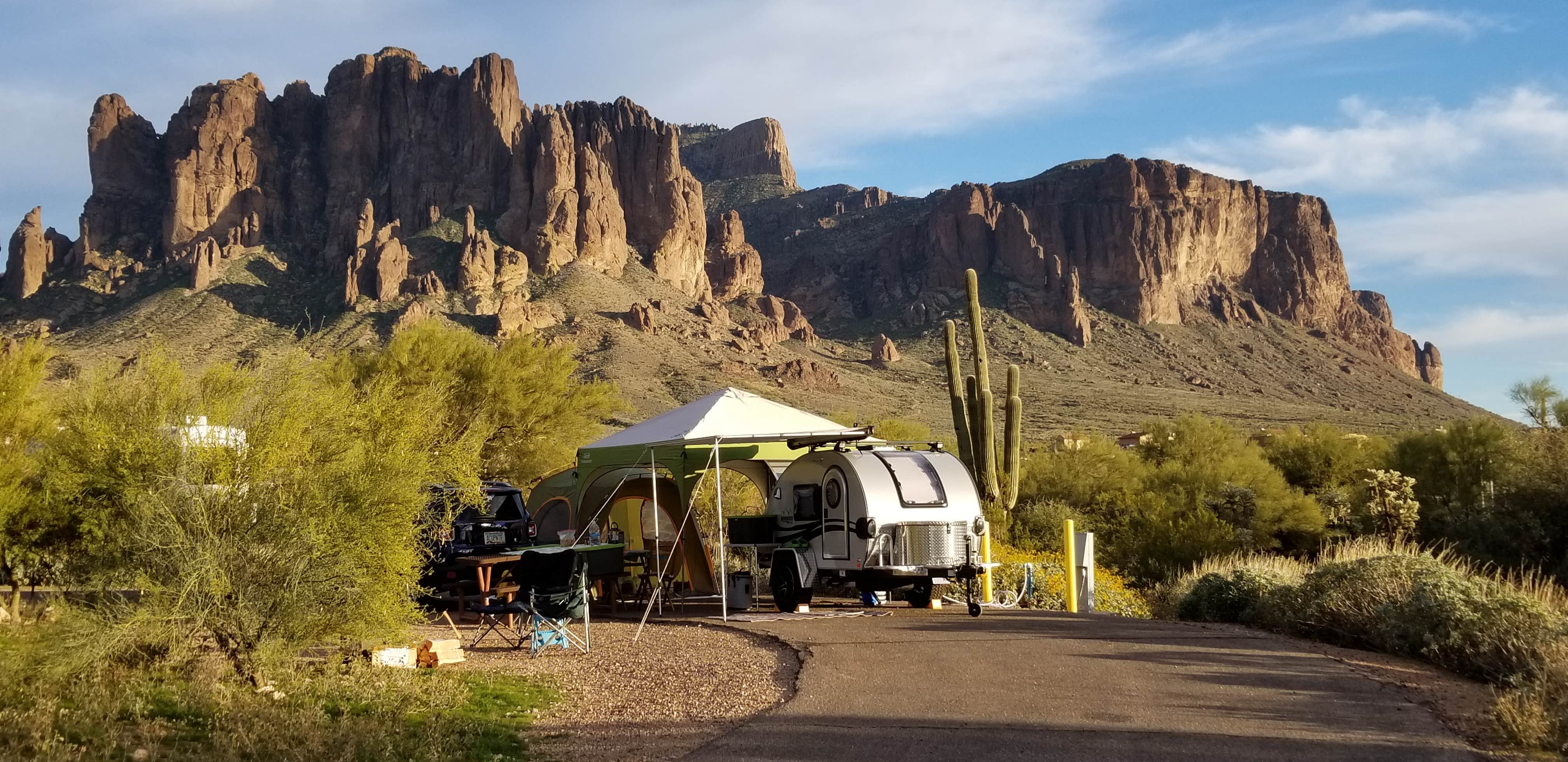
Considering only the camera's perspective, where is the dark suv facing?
facing away from the viewer and to the left of the viewer

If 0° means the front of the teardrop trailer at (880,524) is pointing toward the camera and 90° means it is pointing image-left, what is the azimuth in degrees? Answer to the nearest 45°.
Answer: approximately 315°

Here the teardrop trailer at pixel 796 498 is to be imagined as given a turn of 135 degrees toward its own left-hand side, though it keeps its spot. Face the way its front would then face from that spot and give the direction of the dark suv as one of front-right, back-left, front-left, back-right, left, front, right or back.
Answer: left

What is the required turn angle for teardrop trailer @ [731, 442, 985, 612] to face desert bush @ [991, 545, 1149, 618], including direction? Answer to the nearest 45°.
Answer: approximately 90° to its left

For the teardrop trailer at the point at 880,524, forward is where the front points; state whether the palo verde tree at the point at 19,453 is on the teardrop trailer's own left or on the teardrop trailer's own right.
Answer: on the teardrop trailer's own right

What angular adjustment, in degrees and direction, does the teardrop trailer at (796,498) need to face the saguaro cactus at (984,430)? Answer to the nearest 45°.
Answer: approximately 90° to its left

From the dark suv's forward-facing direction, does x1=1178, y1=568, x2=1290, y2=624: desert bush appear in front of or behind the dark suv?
behind

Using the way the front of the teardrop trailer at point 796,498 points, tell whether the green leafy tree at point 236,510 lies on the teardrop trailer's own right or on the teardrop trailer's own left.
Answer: on the teardrop trailer's own right

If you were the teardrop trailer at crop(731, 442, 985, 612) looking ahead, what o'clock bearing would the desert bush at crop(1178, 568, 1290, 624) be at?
The desert bush is roughly at 11 o'clock from the teardrop trailer.

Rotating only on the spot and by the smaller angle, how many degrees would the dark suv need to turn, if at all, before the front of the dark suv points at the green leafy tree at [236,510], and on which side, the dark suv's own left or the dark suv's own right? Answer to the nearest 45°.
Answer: approximately 135° to the dark suv's own left

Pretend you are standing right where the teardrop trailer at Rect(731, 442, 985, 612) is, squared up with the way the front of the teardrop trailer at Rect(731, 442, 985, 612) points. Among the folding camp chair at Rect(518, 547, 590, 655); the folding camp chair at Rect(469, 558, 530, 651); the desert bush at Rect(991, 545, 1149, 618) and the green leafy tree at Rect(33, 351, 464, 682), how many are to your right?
3
